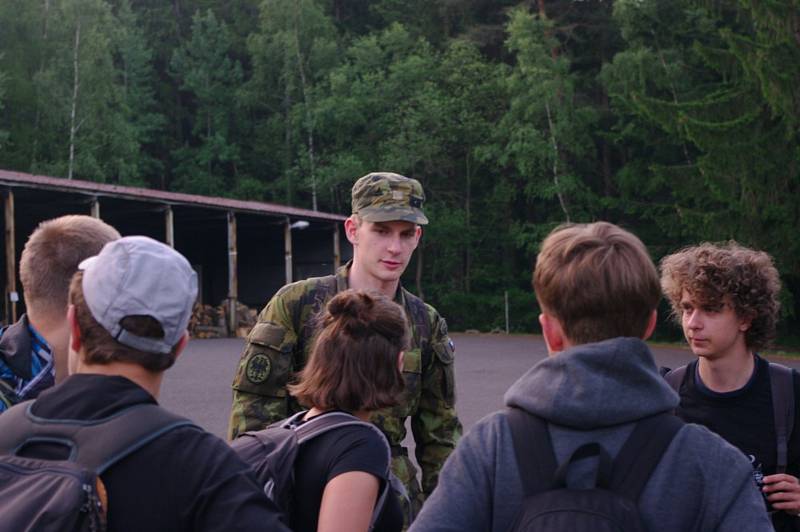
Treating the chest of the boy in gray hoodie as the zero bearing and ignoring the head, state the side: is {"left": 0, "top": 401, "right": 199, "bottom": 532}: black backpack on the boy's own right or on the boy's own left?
on the boy's own left

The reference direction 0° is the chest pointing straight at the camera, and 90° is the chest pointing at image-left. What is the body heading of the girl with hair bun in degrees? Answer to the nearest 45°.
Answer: approximately 225°

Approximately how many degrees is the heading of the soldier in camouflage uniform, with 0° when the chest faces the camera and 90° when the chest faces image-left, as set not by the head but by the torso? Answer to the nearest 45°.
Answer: approximately 315°

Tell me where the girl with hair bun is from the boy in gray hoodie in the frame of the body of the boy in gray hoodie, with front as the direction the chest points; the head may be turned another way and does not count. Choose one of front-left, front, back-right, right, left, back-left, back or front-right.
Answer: front-left

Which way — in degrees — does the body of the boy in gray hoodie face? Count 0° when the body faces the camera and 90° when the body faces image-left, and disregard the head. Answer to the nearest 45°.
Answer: approximately 180°

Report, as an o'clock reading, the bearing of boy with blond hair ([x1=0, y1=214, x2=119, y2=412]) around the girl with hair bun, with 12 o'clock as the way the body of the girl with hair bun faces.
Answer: The boy with blond hair is roughly at 8 o'clock from the girl with hair bun.

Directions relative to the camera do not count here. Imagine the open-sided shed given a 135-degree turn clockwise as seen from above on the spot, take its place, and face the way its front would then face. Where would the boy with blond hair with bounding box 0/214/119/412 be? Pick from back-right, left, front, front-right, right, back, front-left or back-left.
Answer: left

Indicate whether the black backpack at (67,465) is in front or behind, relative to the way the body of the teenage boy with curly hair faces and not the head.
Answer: in front

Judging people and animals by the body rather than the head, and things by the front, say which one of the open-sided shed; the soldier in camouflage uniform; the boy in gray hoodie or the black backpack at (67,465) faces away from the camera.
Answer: the boy in gray hoodie
